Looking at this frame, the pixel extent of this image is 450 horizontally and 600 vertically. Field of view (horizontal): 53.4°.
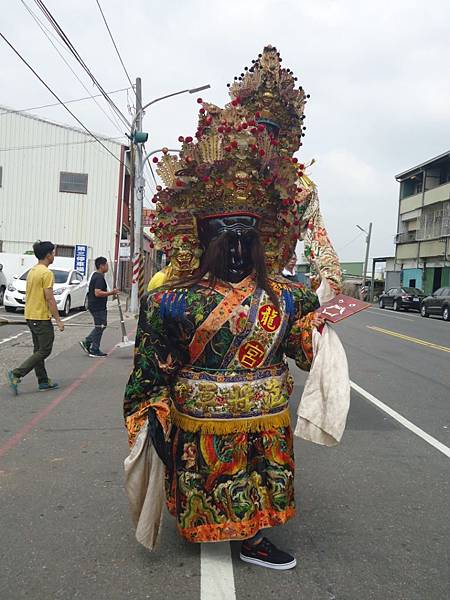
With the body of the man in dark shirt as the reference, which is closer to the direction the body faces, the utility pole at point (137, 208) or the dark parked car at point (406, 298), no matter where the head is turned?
the dark parked car

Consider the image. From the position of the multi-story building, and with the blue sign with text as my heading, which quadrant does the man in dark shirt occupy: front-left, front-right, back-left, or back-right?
front-left

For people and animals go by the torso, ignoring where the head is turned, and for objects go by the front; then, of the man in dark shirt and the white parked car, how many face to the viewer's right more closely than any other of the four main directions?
1

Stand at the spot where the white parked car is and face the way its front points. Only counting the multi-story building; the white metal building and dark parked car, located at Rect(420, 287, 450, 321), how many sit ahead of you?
0

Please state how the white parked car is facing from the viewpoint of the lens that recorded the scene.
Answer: facing the viewer and to the left of the viewer

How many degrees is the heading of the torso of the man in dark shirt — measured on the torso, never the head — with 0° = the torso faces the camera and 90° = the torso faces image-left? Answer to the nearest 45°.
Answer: approximately 270°

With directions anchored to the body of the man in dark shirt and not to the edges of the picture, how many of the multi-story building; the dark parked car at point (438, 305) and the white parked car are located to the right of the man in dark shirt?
0

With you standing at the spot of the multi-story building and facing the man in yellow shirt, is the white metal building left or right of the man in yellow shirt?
right

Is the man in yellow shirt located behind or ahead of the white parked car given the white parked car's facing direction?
ahead

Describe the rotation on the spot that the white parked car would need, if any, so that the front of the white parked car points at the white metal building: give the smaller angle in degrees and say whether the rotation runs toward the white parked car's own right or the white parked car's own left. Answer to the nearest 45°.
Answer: approximately 135° to the white parked car's own right

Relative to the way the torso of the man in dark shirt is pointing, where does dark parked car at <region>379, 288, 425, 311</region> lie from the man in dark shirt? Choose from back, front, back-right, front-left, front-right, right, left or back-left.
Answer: front-left

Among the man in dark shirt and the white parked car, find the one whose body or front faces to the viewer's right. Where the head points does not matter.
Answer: the man in dark shirt

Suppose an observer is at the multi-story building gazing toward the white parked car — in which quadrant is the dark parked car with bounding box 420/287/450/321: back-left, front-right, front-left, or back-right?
front-left

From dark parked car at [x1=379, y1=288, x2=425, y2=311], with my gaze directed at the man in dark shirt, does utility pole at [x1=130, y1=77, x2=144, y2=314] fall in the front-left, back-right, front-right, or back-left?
front-right
